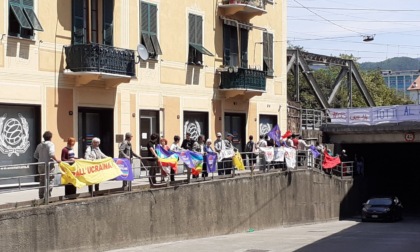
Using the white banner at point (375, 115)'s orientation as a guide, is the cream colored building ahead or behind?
ahead

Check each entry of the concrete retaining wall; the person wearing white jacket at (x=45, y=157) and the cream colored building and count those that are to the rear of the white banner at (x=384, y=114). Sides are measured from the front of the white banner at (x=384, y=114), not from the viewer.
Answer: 0

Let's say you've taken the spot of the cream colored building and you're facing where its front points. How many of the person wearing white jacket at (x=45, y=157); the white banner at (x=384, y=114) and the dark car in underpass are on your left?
2

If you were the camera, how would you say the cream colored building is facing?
facing the viewer and to the right of the viewer

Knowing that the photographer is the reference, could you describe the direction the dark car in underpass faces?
facing the viewer and to the left of the viewer

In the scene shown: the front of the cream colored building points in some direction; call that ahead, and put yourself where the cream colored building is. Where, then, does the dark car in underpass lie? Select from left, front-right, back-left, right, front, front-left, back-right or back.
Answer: left

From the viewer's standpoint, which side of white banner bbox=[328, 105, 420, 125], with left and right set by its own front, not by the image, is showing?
front

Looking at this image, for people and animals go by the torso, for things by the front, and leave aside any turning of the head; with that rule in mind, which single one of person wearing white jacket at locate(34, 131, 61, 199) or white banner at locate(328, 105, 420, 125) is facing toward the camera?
the white banner

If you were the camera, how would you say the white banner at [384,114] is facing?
facing the viewer

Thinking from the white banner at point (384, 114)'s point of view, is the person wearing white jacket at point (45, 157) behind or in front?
in front

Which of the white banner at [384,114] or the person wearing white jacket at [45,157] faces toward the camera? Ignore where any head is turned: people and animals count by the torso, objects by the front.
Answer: the white banner

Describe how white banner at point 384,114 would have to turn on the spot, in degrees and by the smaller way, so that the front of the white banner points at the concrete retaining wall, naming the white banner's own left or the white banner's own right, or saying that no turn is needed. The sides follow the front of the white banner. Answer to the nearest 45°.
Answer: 0° — it already faces it
